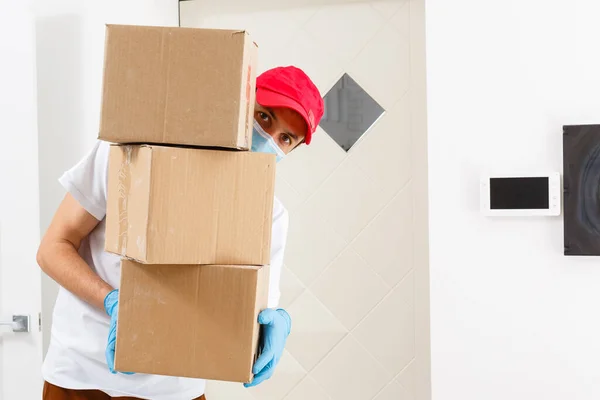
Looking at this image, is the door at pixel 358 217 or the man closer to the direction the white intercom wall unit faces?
the man

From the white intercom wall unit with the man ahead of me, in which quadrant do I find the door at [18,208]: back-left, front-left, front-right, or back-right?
front-right

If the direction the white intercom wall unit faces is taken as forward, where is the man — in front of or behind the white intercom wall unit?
in front

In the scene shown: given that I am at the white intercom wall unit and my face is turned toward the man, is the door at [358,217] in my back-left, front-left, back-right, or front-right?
front-right

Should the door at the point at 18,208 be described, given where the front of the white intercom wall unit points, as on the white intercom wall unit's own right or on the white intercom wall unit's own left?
on the white intercom wall unit's own right

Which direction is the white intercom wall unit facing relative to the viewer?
toward the camera

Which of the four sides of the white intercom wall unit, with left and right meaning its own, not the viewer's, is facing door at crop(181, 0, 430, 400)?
right

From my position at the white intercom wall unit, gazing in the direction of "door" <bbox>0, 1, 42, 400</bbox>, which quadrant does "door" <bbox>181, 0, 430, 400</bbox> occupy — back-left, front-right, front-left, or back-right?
front-right
